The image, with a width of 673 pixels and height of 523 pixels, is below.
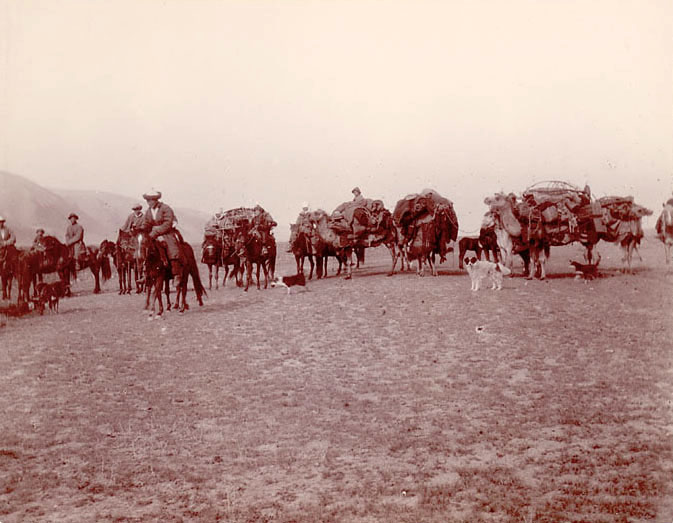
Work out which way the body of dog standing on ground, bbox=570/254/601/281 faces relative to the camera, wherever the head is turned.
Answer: to the viewer's left

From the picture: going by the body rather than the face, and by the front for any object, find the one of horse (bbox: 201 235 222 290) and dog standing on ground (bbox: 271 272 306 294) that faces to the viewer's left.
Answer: the dog standing on ground

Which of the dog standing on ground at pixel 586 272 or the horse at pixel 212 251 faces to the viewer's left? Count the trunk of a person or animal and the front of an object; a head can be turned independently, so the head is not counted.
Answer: the dog standing on ground

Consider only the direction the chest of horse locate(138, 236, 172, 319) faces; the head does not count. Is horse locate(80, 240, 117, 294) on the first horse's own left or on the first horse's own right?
on the first horse's own right

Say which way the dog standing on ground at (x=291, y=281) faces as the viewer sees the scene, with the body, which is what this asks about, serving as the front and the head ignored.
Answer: to the viewer's left

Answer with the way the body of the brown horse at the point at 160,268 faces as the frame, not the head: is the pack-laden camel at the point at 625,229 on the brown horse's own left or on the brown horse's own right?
on the brown horse's own left

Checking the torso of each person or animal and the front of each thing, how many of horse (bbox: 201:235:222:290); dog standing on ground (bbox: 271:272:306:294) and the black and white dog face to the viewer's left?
2

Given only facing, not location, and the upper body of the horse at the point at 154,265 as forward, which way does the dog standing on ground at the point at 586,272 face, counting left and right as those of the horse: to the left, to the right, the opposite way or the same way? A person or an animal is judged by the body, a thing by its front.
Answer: to the right

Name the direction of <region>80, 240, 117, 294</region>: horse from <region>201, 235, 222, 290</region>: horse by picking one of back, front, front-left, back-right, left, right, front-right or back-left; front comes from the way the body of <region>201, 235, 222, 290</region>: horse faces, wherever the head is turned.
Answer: back-right

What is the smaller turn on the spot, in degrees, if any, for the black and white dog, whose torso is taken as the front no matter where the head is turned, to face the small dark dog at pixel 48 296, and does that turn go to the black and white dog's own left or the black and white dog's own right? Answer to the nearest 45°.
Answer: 0° — it already faces it

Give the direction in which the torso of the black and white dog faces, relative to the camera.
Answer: to the viewer's left
